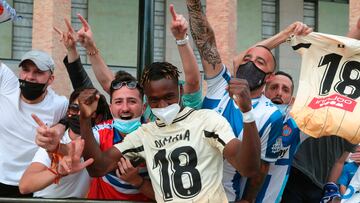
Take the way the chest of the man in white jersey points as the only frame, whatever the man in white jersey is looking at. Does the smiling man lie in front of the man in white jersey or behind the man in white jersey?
behind

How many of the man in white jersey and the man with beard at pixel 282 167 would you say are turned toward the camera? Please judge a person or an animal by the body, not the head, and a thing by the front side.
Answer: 2

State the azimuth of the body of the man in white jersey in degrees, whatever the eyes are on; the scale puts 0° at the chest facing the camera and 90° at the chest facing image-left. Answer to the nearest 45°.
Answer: approximately 0°
